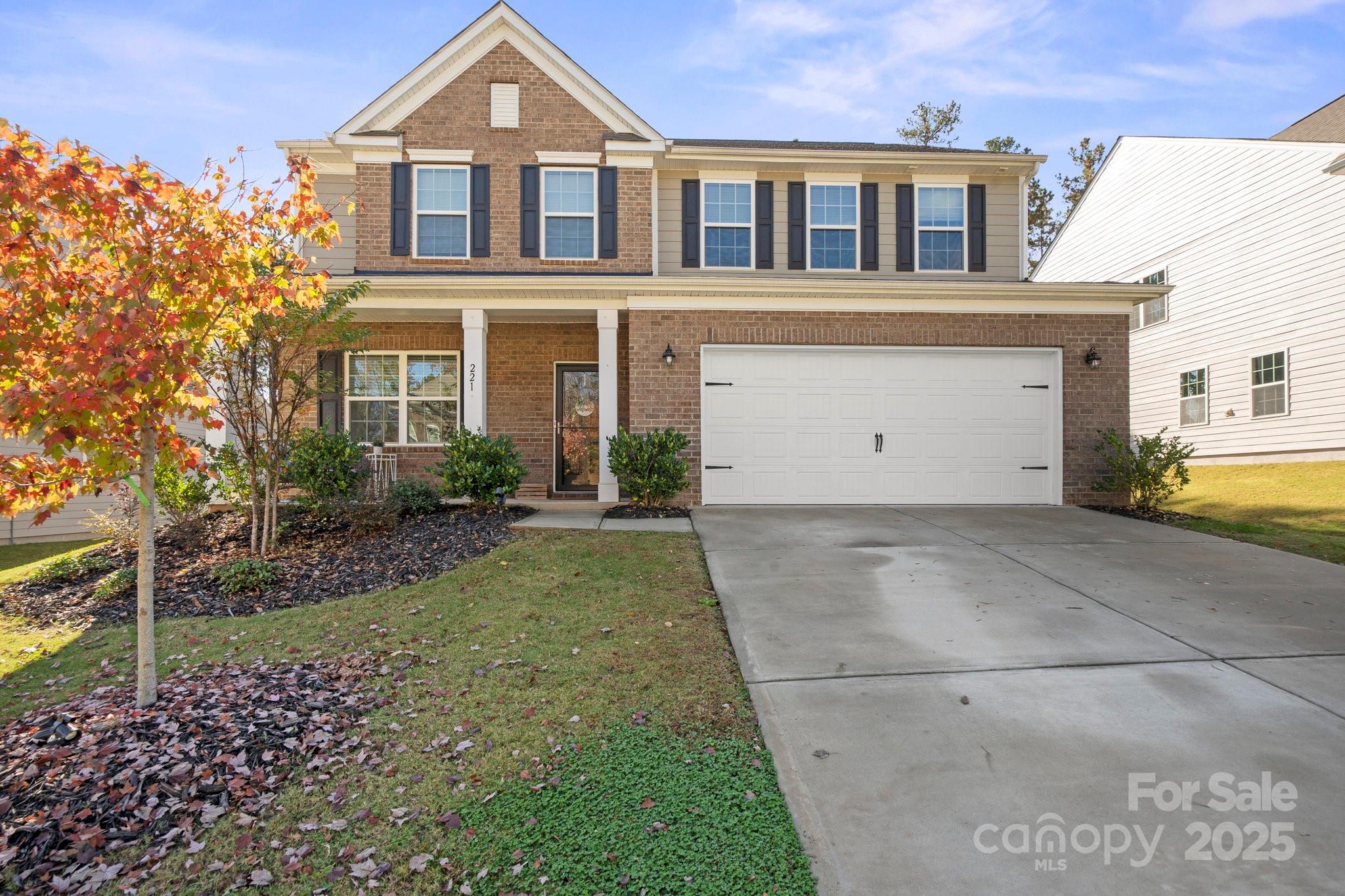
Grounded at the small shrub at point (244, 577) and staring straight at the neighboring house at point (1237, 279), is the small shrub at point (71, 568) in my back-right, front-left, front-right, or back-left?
back-left

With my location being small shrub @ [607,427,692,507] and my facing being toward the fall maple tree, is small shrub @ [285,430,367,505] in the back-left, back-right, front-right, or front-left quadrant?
front-right

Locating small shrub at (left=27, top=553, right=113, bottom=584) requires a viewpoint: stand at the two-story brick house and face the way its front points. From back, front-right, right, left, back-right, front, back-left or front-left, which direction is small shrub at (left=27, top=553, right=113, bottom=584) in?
front-right

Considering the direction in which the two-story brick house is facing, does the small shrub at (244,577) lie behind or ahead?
ahead

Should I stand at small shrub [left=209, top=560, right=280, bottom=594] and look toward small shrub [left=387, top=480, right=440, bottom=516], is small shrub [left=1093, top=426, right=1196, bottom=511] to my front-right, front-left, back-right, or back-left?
front-right

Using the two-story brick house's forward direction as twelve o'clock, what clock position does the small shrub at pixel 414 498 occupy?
The small shrub is roughly at 2 o'clock from the two-story brick house.

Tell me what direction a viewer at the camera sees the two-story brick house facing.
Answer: facing the viewer

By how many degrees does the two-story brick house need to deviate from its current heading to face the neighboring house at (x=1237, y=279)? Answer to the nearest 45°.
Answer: approximately 90° to its left

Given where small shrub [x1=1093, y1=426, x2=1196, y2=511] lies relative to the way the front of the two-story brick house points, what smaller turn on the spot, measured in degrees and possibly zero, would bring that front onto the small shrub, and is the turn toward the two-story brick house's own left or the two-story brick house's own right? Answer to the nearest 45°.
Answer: approximately 90° to the two-story brick house's own left

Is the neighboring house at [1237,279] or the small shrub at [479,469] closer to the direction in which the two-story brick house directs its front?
the small shrub

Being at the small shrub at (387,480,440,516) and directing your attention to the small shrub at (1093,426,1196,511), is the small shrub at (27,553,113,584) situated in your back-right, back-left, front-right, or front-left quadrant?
back-right

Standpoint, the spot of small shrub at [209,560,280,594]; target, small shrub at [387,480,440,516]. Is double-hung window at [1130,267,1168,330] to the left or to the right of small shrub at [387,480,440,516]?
right
